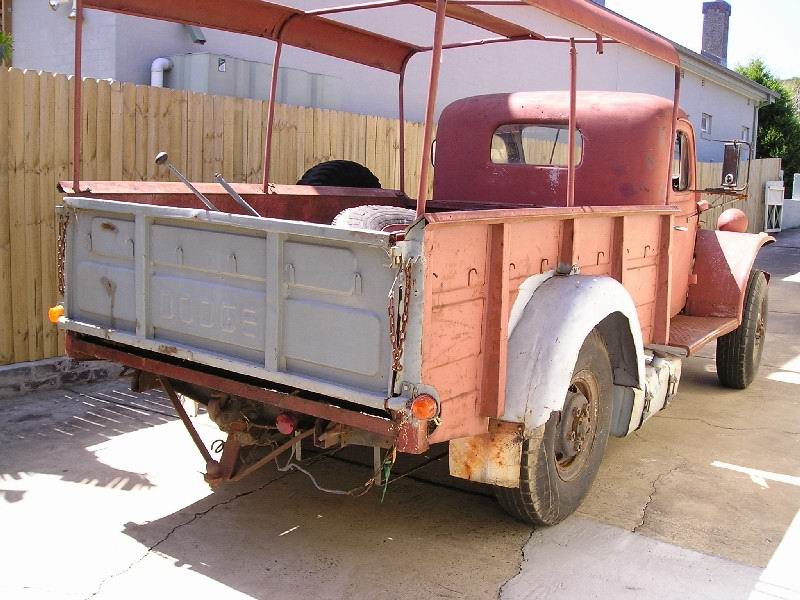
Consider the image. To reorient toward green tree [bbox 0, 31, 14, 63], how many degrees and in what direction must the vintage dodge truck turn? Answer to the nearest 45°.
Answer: approximately 90° to its left

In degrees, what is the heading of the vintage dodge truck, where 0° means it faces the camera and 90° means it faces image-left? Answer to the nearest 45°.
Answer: approximately 225°
